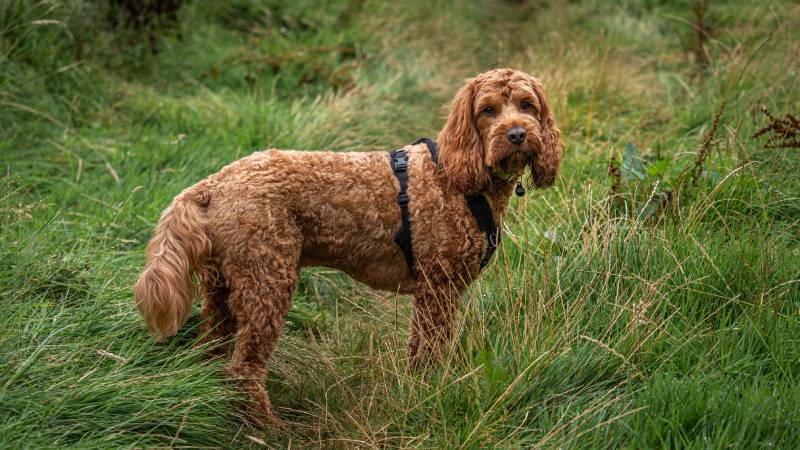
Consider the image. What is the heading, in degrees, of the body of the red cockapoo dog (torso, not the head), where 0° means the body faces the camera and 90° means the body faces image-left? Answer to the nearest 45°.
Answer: approximately 270°
